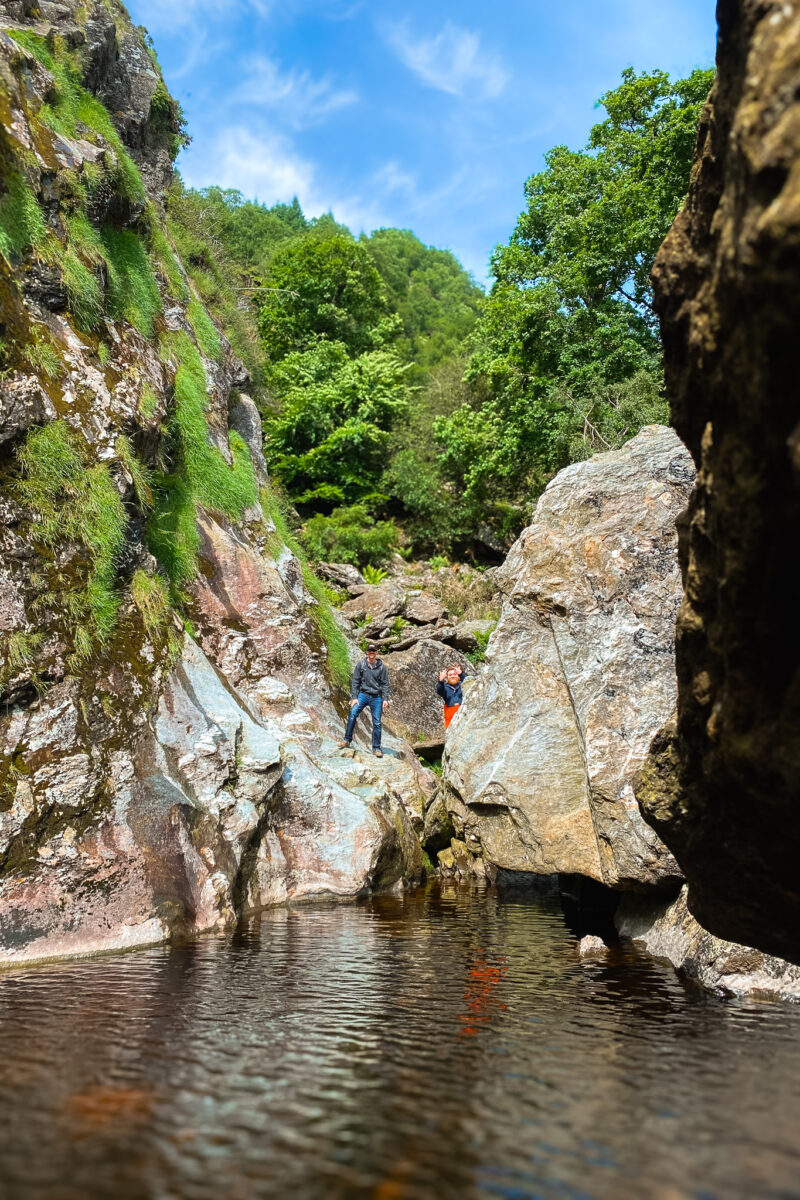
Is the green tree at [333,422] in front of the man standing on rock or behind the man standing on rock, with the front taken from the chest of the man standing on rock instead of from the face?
behind

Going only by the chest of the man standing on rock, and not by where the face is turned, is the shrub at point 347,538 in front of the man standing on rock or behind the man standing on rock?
behind

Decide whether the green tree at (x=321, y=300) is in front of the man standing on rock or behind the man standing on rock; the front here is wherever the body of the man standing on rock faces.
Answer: behind

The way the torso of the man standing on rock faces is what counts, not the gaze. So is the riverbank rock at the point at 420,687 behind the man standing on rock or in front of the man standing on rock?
behind

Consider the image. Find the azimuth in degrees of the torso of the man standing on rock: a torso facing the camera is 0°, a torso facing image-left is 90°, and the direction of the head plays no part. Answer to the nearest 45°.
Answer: approximately 0°

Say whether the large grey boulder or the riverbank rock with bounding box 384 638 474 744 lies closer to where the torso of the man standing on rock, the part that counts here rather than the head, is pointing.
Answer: the large grey boulder

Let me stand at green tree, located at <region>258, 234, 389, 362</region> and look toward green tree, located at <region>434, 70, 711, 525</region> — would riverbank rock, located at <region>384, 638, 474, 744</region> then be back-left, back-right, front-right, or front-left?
front-right
